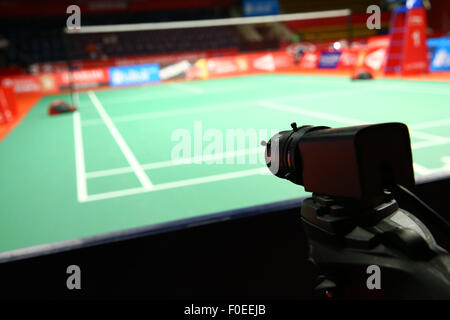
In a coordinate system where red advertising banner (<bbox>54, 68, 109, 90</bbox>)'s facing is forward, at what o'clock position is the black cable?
The black cable is roughly at 12 o'clock from the red advertising banner.

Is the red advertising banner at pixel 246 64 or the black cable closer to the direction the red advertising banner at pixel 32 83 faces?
the black cable

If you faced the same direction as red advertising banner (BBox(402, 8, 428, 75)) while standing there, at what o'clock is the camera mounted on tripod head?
The camera mounted on tripod head is roughly at 12 o'clock from the red advertising banner.

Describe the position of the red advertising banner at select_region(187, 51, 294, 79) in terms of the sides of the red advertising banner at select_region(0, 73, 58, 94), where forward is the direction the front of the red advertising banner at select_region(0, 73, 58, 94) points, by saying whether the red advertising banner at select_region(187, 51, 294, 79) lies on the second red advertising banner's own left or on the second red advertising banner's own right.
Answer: on the second red advertising banner's own left

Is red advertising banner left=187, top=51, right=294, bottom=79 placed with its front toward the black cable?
yes

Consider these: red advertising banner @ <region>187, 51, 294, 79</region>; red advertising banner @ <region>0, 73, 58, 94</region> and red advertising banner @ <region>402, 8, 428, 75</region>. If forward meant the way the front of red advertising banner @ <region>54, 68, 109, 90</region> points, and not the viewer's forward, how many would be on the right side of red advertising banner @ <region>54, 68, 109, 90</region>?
1

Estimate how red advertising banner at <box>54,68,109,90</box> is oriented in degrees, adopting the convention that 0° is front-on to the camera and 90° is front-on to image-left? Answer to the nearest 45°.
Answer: approximately 0°

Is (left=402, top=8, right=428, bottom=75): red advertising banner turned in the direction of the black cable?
yes
